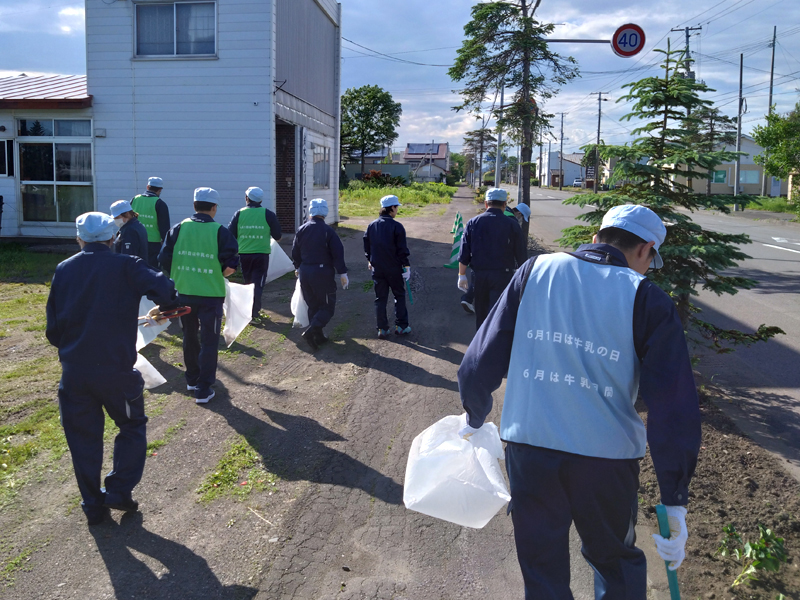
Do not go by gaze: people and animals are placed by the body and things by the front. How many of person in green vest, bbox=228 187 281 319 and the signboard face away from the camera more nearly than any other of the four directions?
1

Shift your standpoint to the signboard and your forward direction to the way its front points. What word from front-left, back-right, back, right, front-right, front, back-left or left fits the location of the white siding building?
right

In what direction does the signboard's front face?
toward the camera

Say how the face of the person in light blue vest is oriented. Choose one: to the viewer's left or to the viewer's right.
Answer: to the viewer's right

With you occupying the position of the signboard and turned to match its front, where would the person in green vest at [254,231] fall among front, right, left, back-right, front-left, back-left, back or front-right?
front-right

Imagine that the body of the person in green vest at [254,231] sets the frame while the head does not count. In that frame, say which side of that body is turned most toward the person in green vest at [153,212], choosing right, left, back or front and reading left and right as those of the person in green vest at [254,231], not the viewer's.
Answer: left

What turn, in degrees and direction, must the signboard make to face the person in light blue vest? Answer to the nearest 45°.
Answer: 0° — it already faces them

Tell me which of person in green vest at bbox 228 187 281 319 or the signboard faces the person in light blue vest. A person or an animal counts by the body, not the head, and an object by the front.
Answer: the signboard

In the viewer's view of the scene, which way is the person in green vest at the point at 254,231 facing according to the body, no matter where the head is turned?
away from the camera

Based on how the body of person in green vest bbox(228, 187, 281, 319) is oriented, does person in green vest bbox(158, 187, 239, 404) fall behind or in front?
behind

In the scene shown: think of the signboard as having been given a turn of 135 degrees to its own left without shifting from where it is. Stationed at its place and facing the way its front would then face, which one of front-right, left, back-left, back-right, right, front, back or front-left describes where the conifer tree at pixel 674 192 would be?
back-right
